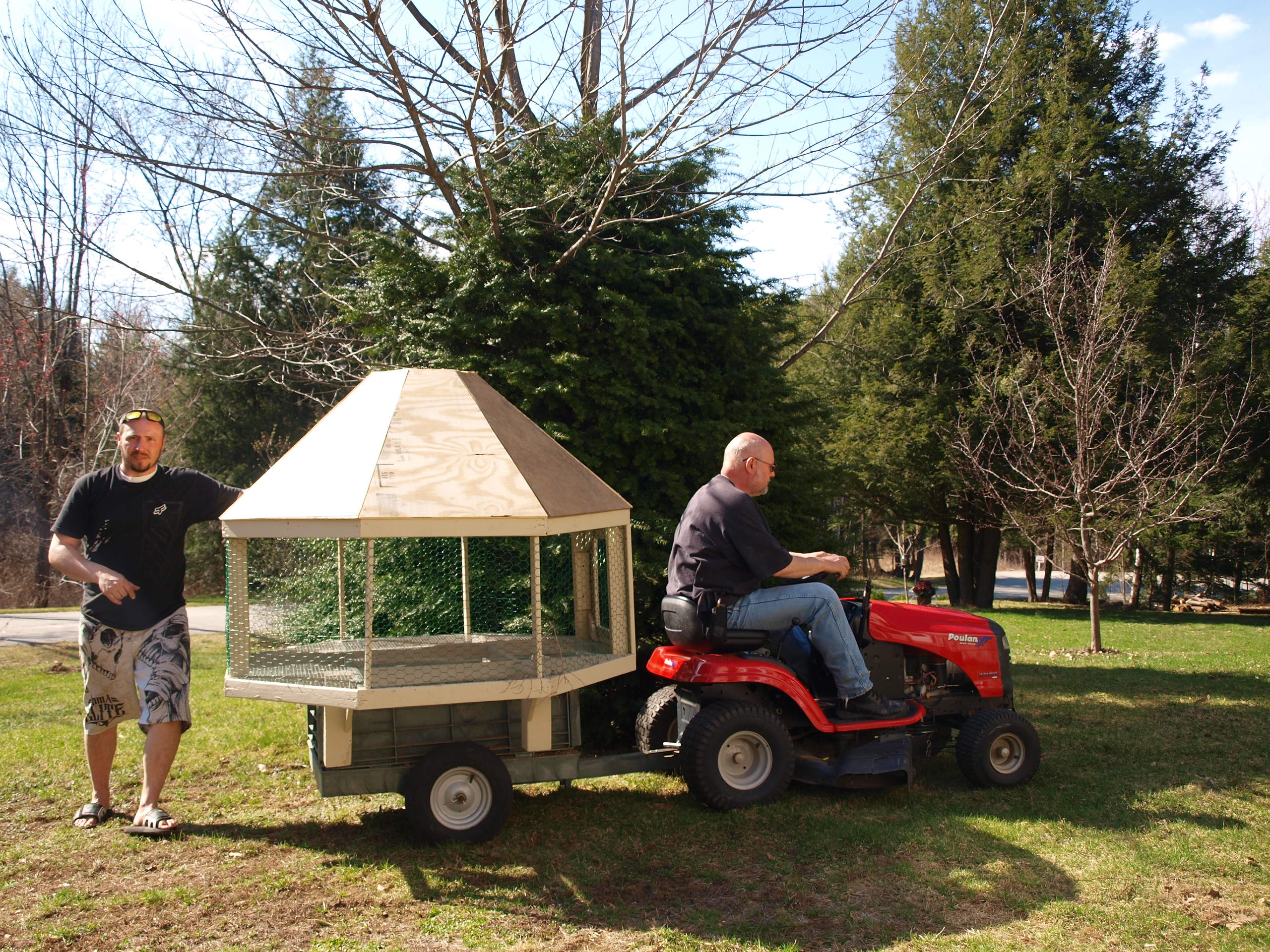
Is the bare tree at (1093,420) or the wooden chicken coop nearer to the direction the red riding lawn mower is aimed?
the bare tree

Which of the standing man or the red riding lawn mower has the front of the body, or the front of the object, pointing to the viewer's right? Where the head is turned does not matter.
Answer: the red riding lawn mower

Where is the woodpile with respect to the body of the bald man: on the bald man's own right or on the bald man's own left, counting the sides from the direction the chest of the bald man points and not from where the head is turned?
on the bald man's own left

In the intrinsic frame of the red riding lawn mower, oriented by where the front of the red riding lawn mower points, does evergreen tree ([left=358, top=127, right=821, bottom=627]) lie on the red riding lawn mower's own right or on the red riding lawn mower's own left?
on the red riding lawn mower's own left

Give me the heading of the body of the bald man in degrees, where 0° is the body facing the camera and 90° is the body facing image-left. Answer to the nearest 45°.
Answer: approximately 270°

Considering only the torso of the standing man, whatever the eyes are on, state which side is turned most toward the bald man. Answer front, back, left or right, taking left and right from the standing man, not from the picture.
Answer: left

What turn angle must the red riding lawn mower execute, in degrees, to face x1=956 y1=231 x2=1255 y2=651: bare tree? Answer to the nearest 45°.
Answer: approximately 90° to its left

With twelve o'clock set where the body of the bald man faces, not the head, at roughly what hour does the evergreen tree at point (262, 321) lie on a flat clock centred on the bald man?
The evergreen tree is roughly at 8 o'clock from the bald man.

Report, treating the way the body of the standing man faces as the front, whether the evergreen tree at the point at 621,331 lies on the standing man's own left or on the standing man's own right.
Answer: on the standing man's own left

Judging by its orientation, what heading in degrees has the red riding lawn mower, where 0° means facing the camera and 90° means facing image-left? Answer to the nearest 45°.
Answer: approximately 270°

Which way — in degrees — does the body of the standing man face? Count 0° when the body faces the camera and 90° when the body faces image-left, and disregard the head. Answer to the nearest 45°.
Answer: approximately 0°

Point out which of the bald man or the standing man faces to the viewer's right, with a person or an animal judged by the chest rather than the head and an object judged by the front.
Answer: the bald man
